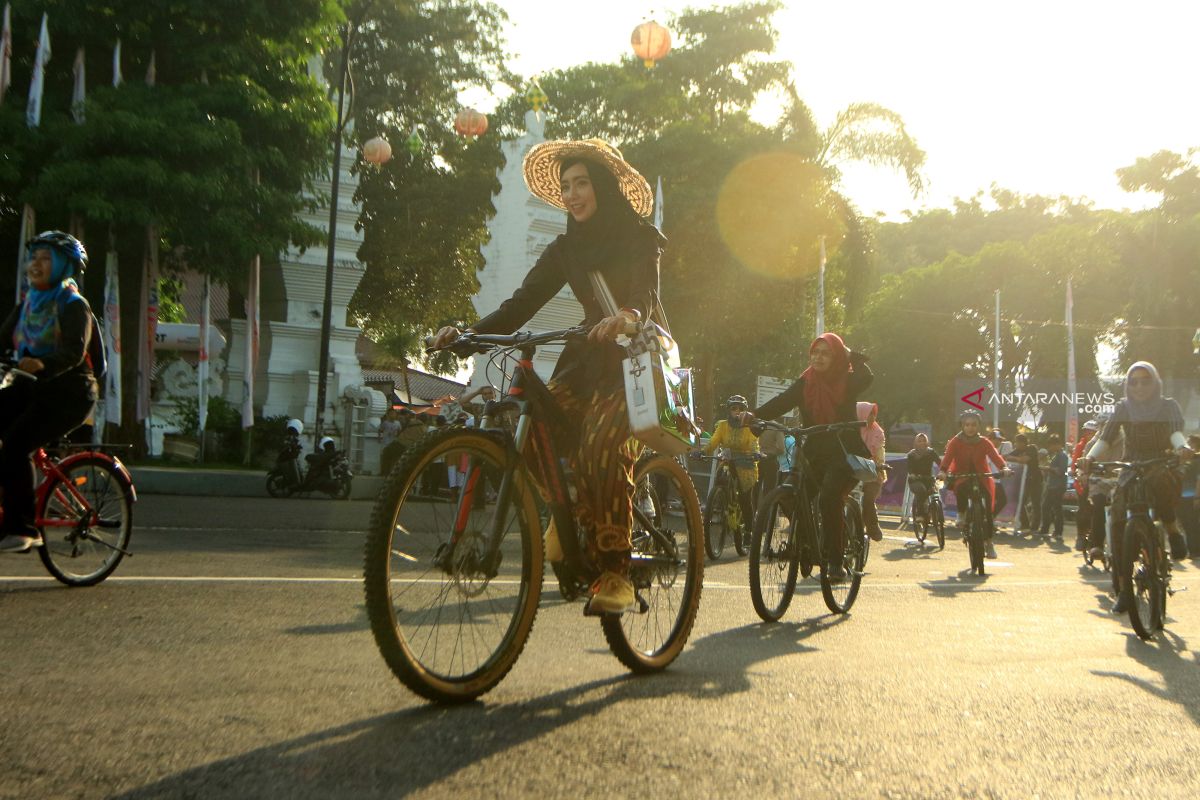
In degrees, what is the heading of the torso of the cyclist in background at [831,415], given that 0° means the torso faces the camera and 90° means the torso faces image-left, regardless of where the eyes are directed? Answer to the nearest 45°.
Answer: approximately 45°

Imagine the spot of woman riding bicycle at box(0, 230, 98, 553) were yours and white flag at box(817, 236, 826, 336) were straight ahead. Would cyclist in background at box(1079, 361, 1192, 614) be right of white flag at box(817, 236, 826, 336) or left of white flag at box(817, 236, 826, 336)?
right

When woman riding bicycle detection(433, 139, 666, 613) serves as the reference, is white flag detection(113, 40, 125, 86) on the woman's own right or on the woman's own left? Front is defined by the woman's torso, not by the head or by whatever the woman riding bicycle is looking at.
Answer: on the woman's own right

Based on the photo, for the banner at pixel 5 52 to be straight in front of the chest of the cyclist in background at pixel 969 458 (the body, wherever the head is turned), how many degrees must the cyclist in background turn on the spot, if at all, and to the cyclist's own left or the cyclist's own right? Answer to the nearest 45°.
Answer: approximately 90° to the cyclist's own right

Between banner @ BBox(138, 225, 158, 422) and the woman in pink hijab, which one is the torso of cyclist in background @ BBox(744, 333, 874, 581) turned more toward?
the banner
